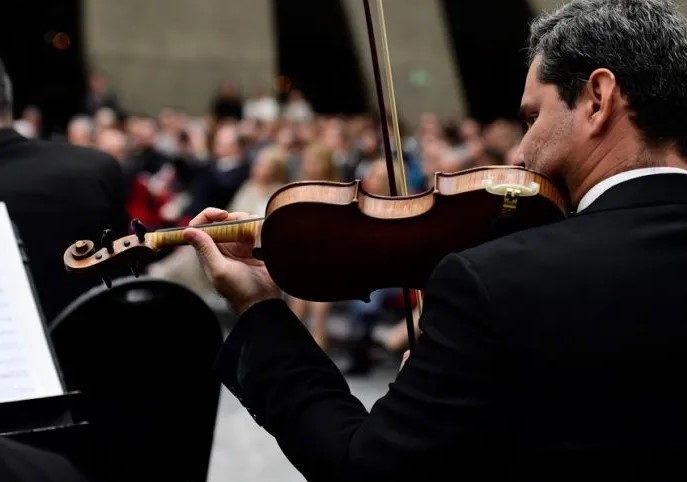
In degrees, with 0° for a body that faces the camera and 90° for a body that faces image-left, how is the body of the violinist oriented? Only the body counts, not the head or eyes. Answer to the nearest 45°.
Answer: approximately 135°

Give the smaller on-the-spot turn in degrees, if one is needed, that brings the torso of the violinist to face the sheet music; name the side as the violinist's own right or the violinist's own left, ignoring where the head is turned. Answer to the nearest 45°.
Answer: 0° — they already face it

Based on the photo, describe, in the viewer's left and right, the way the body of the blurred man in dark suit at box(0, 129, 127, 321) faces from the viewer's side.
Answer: facing away from the viewer and to the left of the viewer

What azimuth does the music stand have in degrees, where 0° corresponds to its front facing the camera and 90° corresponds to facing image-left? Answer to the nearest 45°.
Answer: approximately 315°

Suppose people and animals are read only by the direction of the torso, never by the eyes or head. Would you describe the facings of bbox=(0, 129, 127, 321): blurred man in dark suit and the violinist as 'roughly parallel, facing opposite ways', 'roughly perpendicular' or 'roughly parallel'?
roughly parallel

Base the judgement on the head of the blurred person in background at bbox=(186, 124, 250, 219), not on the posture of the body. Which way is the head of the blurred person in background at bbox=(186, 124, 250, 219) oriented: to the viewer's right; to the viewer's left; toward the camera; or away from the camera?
toward the camera

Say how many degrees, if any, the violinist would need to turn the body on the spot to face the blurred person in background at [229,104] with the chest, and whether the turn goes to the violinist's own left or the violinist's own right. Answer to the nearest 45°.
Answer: approximately 45° to the violinist's own right

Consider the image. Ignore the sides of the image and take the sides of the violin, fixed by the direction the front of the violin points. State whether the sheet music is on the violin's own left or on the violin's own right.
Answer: on the violin's own left

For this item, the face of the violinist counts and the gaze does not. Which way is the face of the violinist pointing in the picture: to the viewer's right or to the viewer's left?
to the viewer's left

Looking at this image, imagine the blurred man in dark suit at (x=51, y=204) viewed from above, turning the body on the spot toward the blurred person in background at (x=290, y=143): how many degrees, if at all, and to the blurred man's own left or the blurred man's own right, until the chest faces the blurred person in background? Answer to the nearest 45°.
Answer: approximately 45° to the blurred man's own right

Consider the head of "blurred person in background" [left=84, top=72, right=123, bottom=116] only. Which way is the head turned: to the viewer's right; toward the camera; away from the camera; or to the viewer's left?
toward the camera

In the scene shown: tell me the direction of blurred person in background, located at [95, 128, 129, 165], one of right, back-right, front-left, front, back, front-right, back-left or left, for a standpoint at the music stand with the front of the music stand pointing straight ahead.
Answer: back-left

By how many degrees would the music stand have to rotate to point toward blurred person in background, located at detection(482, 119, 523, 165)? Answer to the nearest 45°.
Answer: approximately 90° to its left

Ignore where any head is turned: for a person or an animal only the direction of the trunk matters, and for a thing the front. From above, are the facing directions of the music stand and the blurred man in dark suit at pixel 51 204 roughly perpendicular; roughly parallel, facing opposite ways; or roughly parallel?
roughly parallel, facing opposite ways
